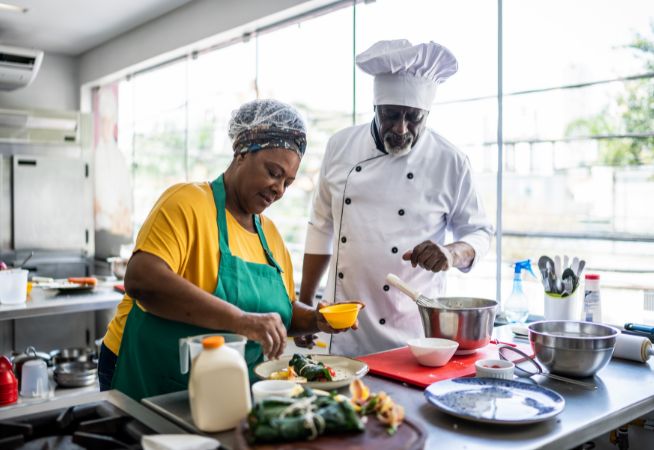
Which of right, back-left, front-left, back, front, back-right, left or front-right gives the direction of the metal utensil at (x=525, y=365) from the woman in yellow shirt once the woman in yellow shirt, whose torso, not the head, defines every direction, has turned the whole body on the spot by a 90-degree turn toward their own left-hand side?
front-right

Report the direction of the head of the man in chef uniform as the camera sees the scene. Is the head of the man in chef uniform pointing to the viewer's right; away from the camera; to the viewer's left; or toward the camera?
toward the camera

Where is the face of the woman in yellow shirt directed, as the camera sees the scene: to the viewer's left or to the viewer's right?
to the viewer's right

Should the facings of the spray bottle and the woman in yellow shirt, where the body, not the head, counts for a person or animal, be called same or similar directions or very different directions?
same or similar directions

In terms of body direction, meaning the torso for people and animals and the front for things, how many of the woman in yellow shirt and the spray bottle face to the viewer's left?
0

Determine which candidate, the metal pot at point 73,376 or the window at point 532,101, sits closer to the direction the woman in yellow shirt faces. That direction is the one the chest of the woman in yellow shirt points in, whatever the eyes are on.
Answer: the window

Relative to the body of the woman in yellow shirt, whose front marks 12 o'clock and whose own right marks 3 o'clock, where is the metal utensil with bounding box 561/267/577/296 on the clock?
The metal utensil is roughly at 10 o'clock from the woman in yellow shirt.

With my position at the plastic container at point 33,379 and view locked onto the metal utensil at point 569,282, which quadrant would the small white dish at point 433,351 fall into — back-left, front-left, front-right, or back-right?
front-right

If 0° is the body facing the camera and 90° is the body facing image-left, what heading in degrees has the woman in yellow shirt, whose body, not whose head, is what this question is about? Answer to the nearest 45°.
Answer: approximately 315°
